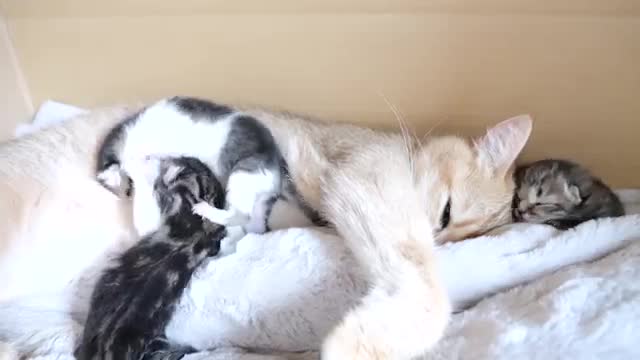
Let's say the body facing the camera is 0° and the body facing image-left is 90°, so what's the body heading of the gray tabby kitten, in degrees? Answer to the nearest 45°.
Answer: approximately 90°

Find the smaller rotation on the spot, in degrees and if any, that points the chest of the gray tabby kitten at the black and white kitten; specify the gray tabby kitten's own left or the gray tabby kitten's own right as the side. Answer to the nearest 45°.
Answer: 0° — it already faces it

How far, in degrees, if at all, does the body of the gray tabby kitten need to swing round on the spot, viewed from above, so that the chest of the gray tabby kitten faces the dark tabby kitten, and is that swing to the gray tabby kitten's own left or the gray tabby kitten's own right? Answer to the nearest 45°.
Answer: approximately 45° to the gray tabby kitten's own left
